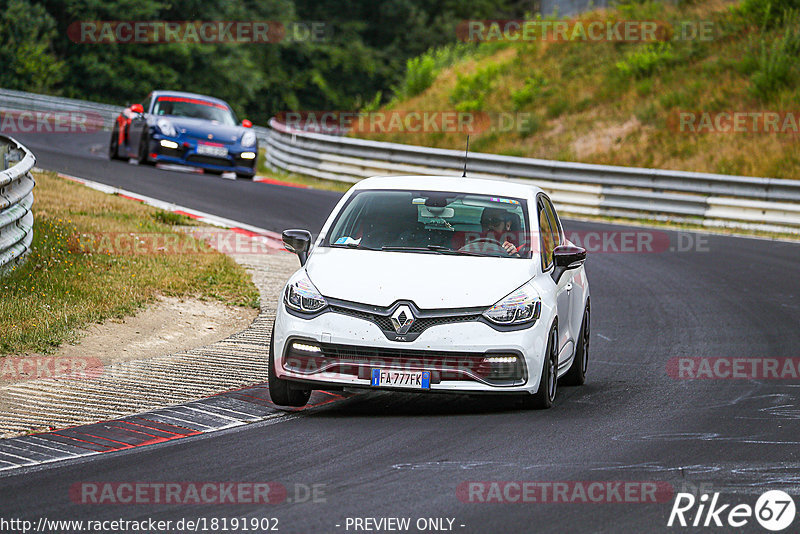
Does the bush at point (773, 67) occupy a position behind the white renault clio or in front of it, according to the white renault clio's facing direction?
behind

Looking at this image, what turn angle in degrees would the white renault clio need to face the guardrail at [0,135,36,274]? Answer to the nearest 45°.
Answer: approximately 135° to its right

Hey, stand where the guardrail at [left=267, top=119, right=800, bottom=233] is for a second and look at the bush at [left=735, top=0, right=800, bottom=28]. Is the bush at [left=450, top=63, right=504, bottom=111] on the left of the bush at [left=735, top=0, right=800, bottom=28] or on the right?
left

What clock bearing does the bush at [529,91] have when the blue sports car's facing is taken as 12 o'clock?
The bush is roughly at 9 o'clock from the blue sports car.

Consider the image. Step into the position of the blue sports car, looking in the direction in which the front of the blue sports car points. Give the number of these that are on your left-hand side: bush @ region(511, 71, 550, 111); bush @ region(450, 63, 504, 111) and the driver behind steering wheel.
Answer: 2

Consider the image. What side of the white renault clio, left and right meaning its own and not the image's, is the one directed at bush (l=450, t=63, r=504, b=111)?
back

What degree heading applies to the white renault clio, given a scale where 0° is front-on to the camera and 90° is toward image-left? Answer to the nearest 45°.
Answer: approximately 0°

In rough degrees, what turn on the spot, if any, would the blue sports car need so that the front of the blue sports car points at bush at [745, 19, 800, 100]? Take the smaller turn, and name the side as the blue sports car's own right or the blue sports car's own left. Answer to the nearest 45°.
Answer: approximately 45° to the blue sports car's own left

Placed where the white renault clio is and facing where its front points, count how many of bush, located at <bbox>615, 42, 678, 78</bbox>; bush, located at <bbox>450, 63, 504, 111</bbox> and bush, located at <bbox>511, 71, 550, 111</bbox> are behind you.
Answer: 3

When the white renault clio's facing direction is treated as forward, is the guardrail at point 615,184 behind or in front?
behind

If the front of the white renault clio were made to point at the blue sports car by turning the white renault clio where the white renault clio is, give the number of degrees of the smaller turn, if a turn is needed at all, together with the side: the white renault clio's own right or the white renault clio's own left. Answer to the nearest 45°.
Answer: approximately 180°

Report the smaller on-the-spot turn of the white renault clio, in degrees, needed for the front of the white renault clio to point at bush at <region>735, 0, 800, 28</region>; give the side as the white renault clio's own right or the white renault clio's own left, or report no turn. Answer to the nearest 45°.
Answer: approximately 180°
